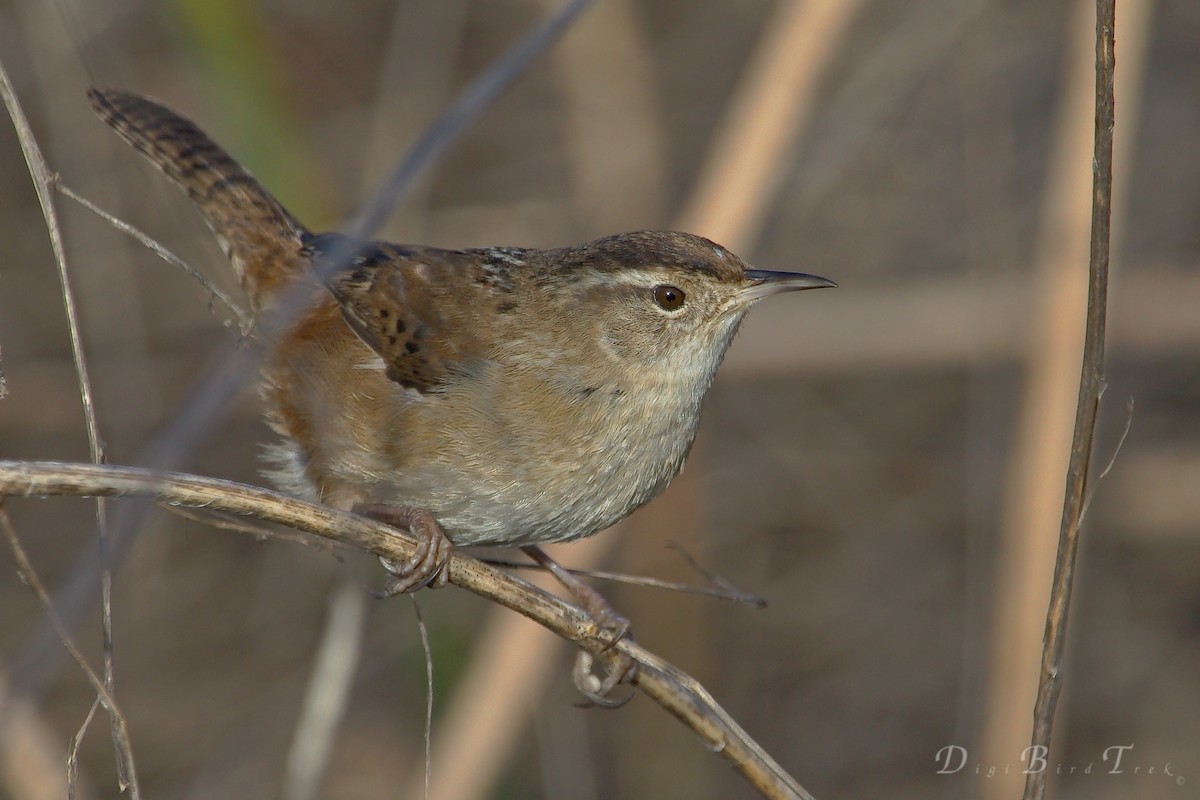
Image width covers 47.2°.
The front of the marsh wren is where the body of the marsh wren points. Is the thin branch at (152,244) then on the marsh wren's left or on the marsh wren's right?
on the marsh wren's right

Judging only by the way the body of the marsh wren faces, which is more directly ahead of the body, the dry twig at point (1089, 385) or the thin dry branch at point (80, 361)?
the dry twig

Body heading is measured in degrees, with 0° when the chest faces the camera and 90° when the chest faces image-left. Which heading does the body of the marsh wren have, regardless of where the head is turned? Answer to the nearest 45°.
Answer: approximately 270°

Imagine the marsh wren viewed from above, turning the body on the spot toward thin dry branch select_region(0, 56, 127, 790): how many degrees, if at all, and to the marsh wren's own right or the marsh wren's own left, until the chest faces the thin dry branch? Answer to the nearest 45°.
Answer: approximately 135° to the marsh wren's own right
